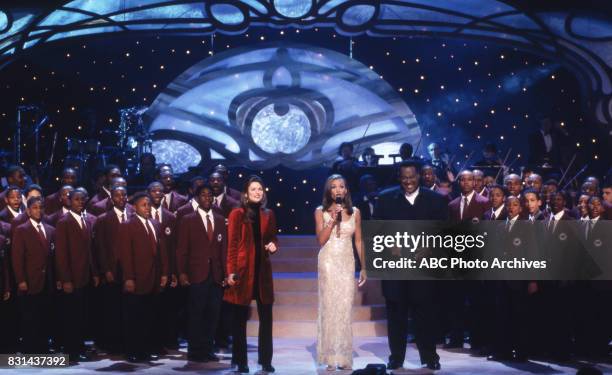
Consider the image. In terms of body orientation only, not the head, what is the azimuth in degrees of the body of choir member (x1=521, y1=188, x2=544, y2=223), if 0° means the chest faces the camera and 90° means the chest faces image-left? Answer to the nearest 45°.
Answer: approximately 45°

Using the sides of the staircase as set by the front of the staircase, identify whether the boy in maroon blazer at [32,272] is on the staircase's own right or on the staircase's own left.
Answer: on the staircase's own right

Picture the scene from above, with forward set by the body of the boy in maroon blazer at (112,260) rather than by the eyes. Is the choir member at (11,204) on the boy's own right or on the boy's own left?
on the boy's own right

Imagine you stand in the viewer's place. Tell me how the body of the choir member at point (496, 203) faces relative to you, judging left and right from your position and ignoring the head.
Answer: facing the viewer and to the left of the viewer

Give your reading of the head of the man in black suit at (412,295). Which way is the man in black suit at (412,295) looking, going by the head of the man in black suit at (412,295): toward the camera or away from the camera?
toward the camera

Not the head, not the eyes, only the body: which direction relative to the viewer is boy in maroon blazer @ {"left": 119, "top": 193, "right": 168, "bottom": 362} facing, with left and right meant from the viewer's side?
facing the viewer and to the right of the viewer

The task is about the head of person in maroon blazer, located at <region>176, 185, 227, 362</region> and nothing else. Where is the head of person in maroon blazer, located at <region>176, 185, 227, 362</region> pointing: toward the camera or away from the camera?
toward the camera

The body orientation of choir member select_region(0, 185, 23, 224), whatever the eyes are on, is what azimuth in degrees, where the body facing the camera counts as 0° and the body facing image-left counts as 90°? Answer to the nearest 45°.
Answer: approximately 315°

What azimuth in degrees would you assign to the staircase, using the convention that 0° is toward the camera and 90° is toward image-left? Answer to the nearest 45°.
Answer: approximately 0°

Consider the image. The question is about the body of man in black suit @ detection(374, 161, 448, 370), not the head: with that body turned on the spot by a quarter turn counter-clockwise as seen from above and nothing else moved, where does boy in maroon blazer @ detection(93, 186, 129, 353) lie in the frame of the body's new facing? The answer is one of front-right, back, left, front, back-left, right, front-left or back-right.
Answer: back

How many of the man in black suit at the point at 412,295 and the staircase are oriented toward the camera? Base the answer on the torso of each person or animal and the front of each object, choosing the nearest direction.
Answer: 2

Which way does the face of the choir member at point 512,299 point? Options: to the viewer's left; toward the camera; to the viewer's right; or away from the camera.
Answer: toward the camera

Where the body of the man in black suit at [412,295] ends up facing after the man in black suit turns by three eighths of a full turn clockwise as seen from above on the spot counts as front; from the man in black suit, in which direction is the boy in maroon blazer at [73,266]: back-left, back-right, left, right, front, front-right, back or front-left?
front-left
